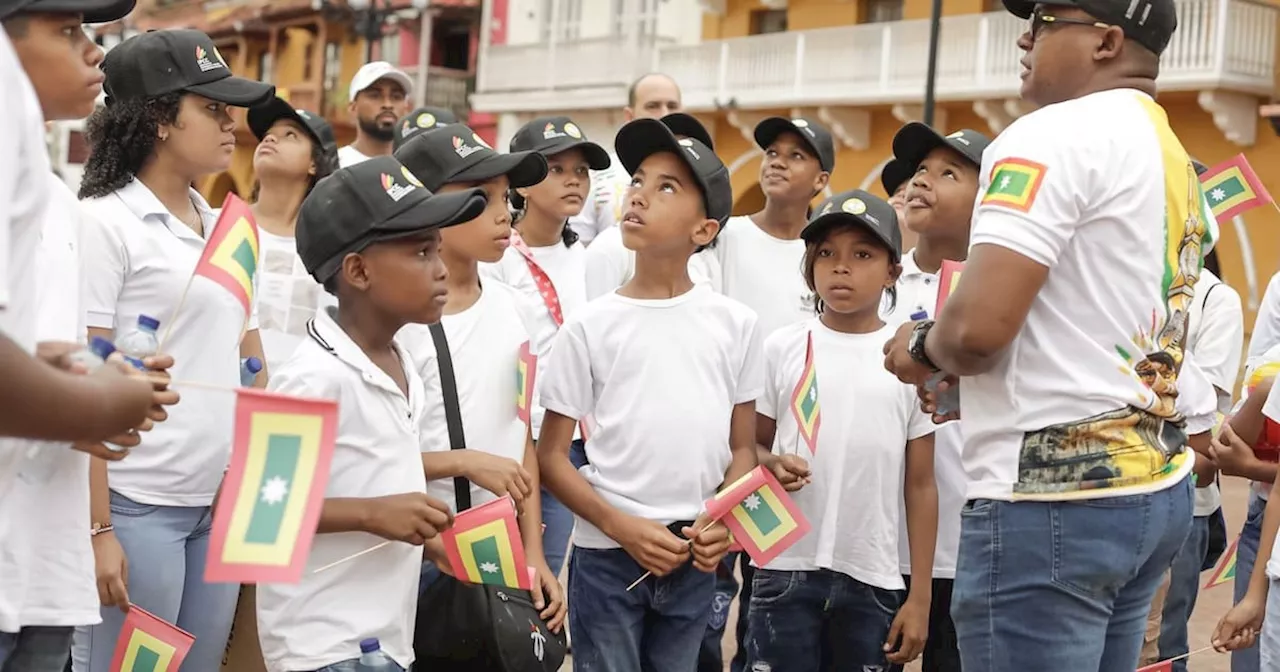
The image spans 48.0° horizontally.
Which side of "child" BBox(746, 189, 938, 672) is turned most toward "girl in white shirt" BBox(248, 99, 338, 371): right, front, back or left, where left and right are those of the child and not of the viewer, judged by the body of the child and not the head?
right

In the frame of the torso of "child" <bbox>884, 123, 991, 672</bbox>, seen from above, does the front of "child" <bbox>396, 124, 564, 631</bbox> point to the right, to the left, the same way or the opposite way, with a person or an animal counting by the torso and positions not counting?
to the left

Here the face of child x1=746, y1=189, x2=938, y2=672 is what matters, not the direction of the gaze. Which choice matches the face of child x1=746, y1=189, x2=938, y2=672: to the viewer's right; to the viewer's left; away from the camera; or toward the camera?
toward the camera

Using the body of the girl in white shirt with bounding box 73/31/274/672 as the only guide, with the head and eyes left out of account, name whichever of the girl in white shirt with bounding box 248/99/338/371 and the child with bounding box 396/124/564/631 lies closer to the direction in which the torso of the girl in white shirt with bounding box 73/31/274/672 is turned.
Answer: the child

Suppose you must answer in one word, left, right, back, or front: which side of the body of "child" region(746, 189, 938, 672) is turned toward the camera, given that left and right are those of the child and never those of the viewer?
front

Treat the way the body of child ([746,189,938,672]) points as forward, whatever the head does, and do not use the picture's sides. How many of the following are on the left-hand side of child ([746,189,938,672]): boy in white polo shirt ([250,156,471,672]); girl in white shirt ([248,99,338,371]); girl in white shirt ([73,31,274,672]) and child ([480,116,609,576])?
0

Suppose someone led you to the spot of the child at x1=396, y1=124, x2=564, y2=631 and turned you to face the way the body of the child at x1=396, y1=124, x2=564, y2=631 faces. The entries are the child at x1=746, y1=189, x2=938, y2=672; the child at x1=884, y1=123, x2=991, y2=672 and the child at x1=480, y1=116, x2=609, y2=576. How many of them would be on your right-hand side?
0

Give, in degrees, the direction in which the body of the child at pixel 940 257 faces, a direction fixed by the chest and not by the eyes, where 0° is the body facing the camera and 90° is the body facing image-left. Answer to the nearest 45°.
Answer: approximately 45°

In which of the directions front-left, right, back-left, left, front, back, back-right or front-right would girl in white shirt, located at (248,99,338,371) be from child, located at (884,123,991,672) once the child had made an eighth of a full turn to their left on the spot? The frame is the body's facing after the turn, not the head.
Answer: right

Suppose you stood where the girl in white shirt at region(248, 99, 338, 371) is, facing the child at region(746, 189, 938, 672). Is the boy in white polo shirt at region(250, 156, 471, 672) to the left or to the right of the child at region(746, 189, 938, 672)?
right

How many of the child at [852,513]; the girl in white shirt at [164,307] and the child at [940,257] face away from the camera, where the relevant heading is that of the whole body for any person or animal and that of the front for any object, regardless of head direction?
0

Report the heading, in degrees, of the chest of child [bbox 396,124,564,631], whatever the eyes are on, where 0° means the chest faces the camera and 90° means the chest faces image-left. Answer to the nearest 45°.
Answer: approximately 315°

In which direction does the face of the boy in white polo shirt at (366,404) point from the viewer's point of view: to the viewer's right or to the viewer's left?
to the viewer's right
